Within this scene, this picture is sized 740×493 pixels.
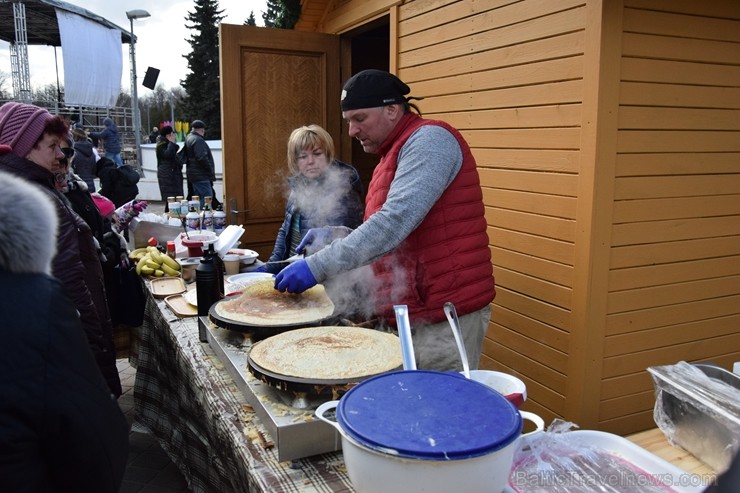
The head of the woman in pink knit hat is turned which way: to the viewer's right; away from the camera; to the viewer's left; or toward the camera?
to the viewer's right

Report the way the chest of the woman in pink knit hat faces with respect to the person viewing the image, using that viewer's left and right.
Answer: facing to the right of the viewer

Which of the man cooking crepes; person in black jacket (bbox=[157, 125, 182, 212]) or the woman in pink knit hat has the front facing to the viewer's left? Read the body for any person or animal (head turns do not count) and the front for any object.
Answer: the man cooking crepes

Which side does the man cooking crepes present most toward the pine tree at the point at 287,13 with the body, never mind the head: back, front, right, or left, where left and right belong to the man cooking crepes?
right

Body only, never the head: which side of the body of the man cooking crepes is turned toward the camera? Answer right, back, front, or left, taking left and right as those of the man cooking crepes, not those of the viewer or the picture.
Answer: left

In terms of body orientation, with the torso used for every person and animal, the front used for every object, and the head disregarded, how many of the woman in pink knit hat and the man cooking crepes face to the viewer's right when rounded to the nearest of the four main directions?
1

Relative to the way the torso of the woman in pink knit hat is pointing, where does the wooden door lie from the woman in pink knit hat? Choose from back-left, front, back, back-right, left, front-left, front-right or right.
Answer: front-left

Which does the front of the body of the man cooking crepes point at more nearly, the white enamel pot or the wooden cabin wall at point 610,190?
the white enamel pot
